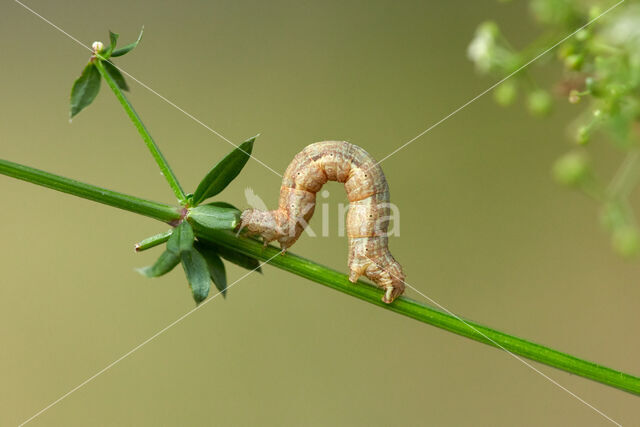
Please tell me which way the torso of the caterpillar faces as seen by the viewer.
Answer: to the viewer's left
